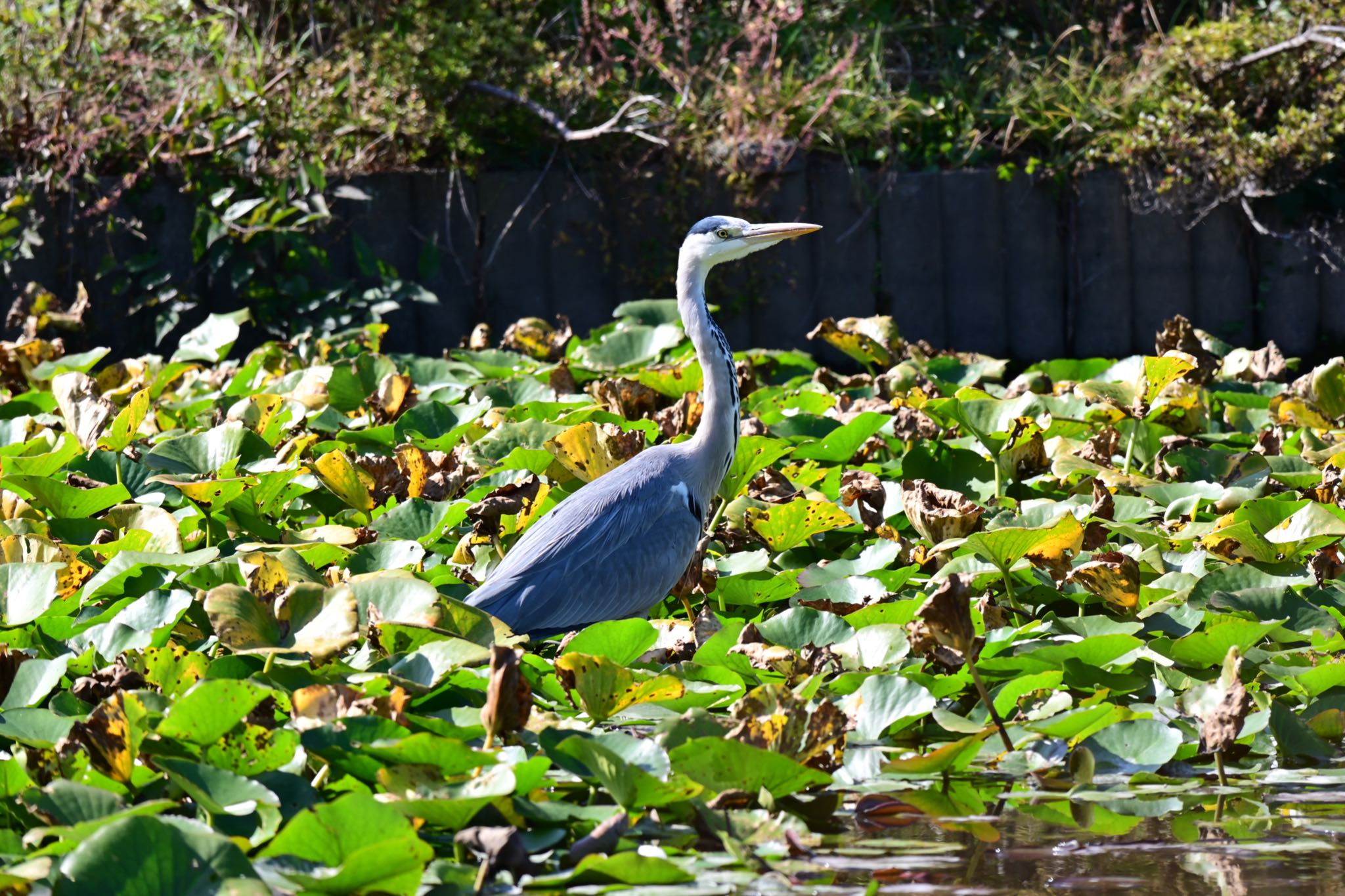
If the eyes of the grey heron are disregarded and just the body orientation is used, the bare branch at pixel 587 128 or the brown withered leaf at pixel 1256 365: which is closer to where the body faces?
the brown withered leaf

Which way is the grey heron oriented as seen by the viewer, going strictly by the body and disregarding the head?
to the viewer's right

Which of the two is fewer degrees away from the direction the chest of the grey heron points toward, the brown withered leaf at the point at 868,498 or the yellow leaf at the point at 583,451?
the brown withered leaf

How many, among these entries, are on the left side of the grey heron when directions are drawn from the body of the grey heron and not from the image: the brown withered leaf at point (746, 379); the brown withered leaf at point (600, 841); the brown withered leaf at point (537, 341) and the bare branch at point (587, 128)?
3

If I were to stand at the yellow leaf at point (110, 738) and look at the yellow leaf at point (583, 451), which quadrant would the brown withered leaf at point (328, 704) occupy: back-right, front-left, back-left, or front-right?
front-right

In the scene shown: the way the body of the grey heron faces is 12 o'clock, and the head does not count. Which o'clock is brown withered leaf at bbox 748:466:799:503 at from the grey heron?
The brown withered leaf is roughly at 10 o'clock from the grey heron.

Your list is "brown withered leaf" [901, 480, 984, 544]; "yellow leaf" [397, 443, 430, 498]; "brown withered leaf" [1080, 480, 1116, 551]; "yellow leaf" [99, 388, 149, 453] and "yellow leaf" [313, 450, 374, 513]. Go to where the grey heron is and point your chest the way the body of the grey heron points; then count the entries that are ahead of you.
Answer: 2

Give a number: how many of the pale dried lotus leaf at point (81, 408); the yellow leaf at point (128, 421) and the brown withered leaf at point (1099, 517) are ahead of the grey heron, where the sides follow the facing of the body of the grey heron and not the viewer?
1

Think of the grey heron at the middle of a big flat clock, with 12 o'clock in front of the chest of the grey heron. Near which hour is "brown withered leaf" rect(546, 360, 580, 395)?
The brown withered leaf is roughly at 9 o'clock from the grey heron.

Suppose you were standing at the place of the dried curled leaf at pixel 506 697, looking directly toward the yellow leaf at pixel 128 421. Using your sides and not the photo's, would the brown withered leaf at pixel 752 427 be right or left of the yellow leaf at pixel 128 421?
right

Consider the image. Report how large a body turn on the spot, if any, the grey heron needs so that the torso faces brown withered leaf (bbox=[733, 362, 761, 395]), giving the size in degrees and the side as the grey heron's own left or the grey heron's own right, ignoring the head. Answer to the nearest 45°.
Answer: approximately 90° to the grey heron's own left

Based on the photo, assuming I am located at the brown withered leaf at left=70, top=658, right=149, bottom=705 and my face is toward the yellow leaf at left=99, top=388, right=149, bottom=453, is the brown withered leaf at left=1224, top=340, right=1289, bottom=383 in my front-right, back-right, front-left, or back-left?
front-right
